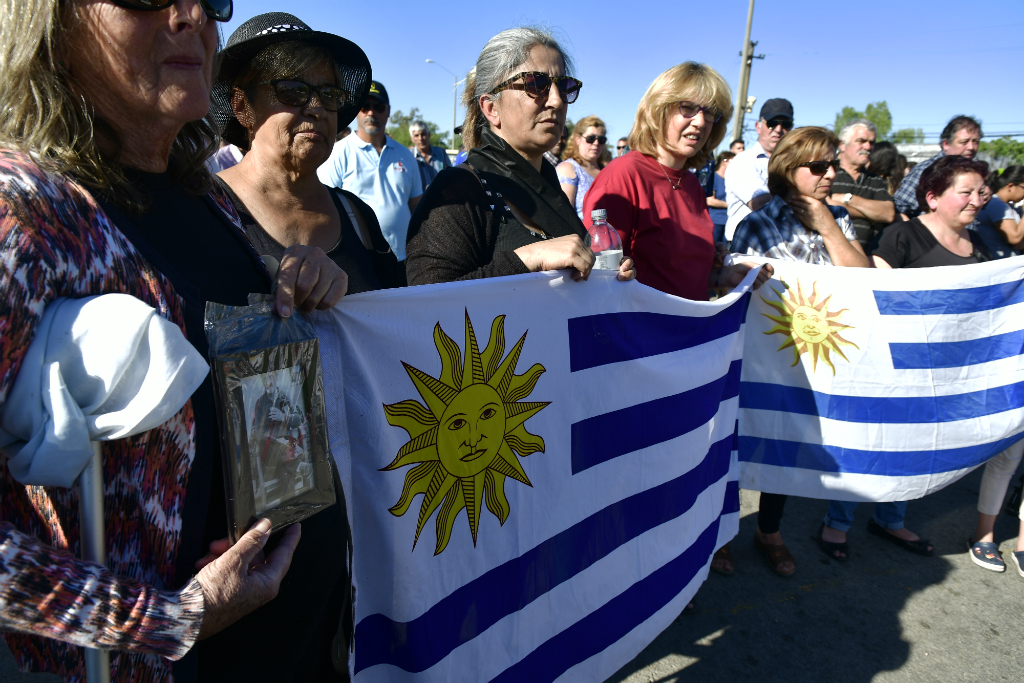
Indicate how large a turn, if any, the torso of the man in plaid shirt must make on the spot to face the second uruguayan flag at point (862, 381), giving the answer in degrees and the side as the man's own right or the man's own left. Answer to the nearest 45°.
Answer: approximately 45° to the man's own right

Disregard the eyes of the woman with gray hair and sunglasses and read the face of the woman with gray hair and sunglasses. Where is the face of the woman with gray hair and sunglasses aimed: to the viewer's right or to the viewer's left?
to the viewer's right

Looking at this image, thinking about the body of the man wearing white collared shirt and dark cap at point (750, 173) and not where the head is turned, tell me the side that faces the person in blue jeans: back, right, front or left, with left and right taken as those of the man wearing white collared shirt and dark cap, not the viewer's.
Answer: front

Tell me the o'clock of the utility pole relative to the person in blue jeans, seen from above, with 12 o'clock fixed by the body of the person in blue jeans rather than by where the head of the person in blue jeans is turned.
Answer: The utility pole is roughly at 7 o'clock from the person in blue jeans.

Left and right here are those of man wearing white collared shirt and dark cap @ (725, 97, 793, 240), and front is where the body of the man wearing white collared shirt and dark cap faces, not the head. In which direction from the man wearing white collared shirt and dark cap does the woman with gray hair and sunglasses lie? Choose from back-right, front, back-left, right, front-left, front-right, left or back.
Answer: front-right

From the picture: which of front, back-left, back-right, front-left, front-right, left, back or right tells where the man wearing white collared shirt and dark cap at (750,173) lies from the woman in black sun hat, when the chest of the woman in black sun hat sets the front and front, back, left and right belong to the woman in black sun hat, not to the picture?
left

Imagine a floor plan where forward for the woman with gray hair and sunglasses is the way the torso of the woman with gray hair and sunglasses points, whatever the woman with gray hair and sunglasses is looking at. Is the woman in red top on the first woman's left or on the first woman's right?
on the first woman's left

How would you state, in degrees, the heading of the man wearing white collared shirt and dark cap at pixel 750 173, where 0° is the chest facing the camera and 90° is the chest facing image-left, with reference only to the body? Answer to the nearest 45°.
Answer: approximately 315°

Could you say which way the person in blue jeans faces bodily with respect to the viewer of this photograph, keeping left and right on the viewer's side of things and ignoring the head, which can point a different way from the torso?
facing the viewer and to the right of the viewer

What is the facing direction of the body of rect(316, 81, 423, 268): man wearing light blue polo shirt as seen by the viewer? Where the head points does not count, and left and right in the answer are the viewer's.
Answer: facing the viewer

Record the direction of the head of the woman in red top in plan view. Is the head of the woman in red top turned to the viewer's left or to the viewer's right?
to the viewer's right

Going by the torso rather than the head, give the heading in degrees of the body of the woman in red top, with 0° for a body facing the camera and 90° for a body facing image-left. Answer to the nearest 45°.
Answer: approximately 315°

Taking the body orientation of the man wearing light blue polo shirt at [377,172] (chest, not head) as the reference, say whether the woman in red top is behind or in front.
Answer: in front
